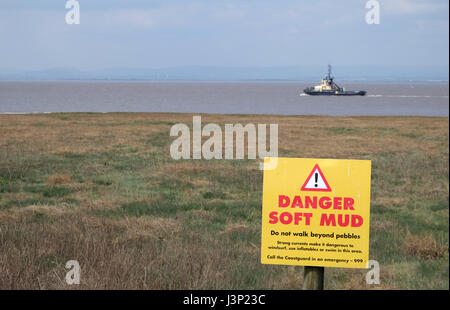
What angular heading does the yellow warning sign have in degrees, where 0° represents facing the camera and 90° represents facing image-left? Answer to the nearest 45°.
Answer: approximately 0°
